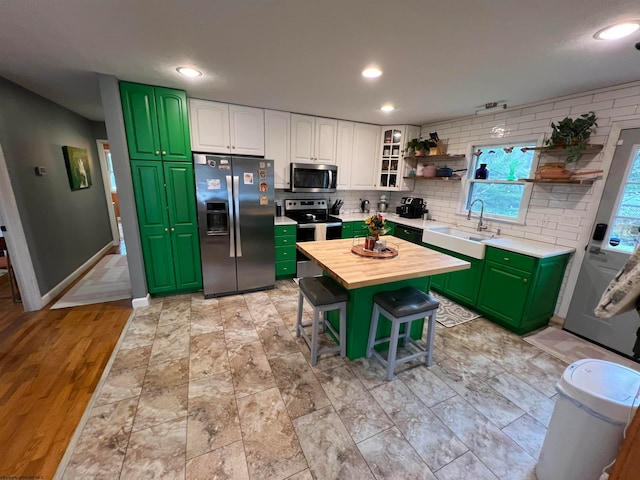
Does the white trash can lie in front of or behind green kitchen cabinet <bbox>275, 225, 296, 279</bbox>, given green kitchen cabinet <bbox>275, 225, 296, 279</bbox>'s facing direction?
in front

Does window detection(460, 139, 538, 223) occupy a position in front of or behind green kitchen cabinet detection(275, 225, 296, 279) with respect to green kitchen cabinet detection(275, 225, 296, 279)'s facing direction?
in front

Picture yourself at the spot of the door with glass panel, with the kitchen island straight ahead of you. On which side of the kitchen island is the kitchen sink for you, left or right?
right

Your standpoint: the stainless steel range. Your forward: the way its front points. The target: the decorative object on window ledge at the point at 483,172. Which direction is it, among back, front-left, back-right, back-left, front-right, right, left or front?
front-left

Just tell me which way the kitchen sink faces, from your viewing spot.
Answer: facing the viewer and to the left of the viewer

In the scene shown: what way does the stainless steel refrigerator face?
toward the camera

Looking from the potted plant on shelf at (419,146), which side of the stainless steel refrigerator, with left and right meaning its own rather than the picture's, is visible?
left

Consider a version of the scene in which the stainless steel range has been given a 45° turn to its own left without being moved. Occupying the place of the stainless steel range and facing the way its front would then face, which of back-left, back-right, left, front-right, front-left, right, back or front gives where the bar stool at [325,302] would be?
right

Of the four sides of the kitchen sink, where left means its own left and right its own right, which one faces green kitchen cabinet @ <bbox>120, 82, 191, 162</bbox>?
front

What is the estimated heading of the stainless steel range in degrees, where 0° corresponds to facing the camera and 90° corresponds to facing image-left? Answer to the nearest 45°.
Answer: approximately 315°

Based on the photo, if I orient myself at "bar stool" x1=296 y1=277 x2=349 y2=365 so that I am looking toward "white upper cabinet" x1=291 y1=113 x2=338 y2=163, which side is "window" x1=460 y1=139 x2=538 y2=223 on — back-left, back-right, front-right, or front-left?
front-right

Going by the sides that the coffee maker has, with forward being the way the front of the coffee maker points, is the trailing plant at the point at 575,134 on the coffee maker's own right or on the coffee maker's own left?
on the coffee maker's own left
